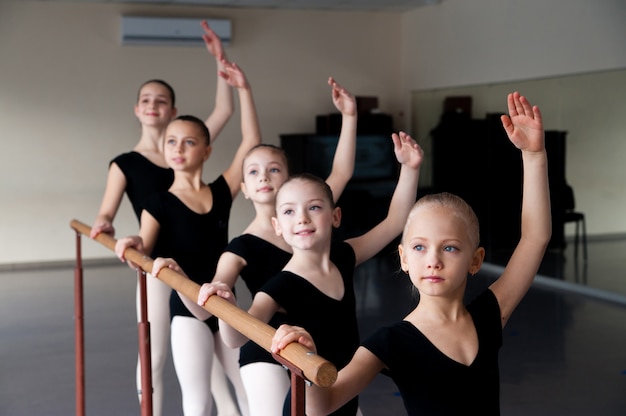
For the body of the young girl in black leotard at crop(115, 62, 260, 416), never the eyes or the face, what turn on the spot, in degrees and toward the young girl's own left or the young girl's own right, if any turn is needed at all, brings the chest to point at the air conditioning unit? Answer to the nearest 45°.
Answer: approximately 180°

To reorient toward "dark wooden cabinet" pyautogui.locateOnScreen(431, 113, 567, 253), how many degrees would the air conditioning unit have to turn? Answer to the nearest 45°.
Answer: approximately 90° to its left

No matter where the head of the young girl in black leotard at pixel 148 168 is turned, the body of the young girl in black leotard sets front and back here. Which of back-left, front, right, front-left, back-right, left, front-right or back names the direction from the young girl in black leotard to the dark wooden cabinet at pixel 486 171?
back-left

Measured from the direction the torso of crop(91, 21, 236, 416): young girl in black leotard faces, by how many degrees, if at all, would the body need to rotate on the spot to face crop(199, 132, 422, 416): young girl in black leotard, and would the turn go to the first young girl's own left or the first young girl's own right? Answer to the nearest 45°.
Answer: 0° — they already face them

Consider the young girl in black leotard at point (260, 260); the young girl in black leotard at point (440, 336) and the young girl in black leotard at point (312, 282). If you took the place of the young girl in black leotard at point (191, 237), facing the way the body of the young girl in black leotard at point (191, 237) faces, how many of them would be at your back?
0

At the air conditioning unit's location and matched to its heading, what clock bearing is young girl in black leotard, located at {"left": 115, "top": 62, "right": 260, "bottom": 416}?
The young girl in black leotard is roughly at 12 o'clock from the air conditioning unit.

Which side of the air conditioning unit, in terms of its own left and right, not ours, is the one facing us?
front

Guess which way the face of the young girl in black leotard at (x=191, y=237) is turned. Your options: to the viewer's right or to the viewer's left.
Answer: to the viewer's left

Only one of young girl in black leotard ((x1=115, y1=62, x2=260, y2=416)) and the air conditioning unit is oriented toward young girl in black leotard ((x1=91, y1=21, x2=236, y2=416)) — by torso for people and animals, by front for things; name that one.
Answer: the air conditioning unit

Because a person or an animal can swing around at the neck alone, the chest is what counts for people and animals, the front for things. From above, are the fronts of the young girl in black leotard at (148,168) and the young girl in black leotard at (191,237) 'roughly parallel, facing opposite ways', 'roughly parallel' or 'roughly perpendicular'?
roughly parallel

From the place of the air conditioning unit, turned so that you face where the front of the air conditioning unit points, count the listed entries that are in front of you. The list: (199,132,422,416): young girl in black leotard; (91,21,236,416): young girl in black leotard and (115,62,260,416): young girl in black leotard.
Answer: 3

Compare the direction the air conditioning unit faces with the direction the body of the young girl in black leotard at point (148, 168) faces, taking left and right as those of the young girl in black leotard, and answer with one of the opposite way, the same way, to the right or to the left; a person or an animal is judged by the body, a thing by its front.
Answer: the same way

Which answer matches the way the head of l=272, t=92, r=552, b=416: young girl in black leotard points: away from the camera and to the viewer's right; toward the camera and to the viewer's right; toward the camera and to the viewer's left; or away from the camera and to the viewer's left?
toward the camera and to the viewer's left

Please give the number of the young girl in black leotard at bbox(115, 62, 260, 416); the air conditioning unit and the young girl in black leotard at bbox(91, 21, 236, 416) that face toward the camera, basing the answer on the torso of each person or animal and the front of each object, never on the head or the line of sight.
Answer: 3

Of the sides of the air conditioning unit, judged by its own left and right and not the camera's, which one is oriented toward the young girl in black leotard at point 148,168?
front

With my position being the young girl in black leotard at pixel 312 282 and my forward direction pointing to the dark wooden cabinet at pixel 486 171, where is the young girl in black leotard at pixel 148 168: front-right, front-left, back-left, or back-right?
front-left

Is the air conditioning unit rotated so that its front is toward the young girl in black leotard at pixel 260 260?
yes

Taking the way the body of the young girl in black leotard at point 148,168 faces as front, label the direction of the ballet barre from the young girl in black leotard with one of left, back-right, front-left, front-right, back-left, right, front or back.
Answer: front

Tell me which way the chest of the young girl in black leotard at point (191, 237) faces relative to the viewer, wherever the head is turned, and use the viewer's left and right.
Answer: facing the viewer
